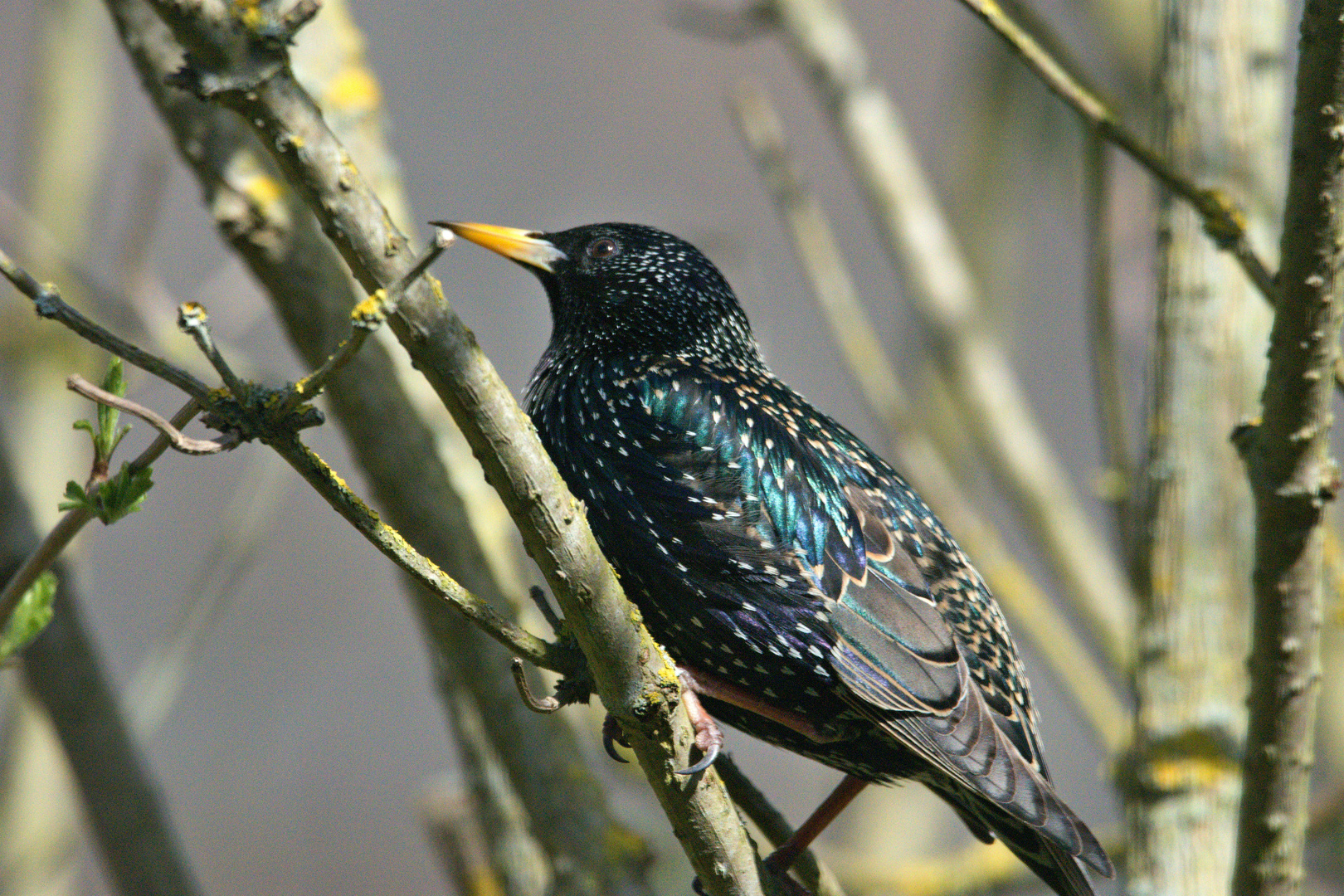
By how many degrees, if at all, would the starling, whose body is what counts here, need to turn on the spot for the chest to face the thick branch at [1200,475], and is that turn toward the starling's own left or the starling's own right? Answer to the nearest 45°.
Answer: approximately 180°

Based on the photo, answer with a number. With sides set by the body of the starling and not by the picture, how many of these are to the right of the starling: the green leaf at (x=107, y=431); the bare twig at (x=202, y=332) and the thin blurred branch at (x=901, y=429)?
1

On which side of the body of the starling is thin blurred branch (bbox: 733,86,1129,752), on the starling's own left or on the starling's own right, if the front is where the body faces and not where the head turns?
on the starling's own right

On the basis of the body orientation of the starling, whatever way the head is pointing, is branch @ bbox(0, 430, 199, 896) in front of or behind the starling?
in front

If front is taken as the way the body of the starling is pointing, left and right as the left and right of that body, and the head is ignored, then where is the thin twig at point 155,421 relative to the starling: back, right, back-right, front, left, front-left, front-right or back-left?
front-left

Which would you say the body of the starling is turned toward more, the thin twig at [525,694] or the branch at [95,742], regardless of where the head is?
the branch

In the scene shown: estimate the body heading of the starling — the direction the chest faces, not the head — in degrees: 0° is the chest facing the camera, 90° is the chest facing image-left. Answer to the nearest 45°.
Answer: approximately 90°

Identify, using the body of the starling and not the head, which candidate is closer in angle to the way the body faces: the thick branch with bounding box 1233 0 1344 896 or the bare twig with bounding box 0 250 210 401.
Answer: the bare twig

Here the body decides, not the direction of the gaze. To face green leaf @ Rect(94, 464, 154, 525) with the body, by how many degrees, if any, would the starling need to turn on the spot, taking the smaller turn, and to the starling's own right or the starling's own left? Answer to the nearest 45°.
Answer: approximately 45° to the starling's own left

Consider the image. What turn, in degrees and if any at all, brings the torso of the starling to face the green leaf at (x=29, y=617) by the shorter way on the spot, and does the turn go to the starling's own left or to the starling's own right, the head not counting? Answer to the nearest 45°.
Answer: approximately 45° to the starling's own left
